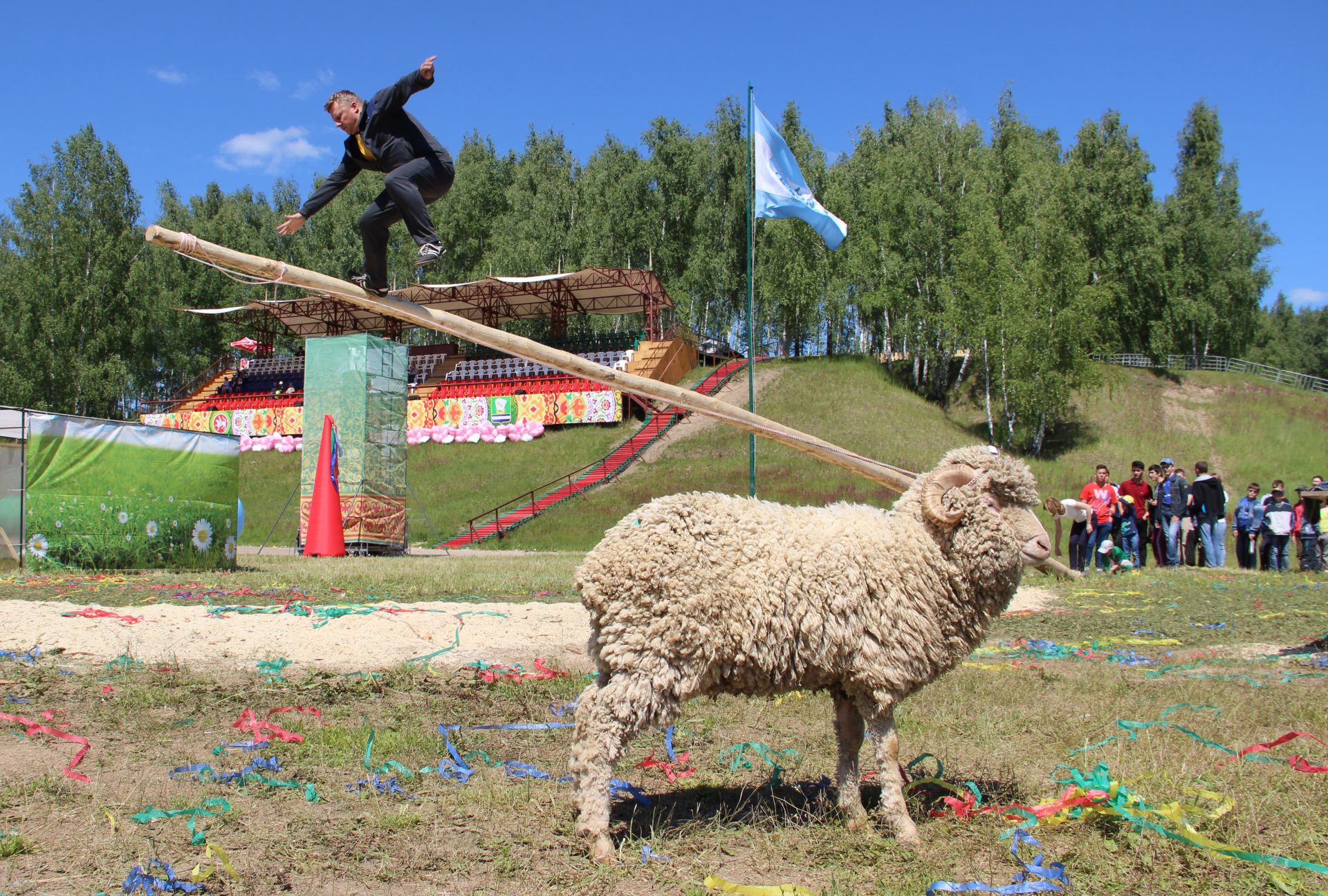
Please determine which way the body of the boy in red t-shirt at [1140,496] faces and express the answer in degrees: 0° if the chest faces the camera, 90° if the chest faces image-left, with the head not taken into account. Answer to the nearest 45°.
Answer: approximately 0°

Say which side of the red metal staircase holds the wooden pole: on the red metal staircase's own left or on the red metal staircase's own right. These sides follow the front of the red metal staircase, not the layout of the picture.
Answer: on the red metal staircase's own left

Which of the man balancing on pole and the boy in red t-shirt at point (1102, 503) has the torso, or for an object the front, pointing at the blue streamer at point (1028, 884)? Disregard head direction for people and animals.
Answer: the boy in red t-shirt

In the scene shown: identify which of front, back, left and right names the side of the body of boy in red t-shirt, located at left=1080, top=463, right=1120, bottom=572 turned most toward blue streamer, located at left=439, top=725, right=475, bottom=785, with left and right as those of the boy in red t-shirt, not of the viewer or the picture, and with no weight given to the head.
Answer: front

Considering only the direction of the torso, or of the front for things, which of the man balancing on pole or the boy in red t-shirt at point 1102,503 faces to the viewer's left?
the man balancing on pole

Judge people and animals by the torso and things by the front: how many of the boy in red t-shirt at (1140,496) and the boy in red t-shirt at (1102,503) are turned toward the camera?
2

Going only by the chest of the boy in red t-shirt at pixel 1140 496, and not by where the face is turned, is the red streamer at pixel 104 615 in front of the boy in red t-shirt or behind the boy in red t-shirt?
in front

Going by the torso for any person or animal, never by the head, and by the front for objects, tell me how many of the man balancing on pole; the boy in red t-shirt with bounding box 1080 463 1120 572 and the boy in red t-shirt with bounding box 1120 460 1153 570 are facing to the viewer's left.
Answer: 1

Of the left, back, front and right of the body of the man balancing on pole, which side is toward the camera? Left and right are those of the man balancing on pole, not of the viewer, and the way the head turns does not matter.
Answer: left

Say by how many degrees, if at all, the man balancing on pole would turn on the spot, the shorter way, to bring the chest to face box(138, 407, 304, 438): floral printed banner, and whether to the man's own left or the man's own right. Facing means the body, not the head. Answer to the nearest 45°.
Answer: approximately 90° to the man's own right

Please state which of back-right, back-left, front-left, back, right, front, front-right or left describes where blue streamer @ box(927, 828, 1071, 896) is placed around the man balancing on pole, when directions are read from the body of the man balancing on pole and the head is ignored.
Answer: back-left

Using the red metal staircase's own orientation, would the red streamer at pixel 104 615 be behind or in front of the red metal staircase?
in front
